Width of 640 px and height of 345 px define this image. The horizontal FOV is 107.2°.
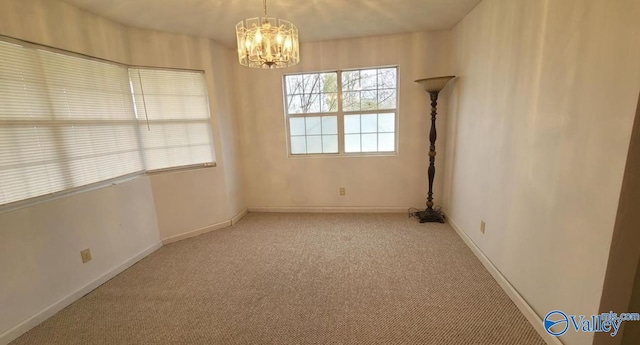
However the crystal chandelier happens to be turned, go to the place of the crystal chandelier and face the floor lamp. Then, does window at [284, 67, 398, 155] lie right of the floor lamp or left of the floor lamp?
left

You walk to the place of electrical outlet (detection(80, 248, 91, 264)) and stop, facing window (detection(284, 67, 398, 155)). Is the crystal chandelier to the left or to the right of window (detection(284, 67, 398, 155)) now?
right

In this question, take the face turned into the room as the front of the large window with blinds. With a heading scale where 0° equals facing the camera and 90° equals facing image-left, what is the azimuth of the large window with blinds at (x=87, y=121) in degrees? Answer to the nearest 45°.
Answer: approximately 315°

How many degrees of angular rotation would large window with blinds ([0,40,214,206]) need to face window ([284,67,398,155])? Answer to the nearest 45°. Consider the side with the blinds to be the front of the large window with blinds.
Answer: approximately 45° to its left

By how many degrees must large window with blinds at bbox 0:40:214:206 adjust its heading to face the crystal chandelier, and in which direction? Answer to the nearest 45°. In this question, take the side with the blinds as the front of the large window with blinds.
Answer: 0° — it already faces it
